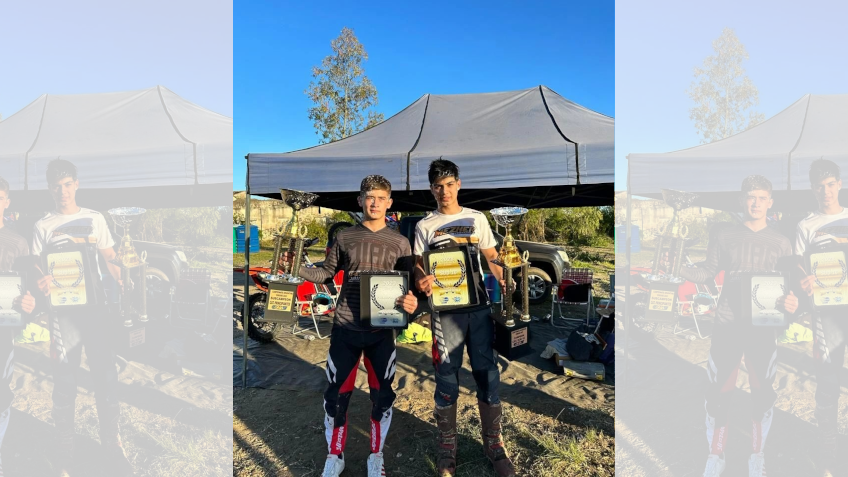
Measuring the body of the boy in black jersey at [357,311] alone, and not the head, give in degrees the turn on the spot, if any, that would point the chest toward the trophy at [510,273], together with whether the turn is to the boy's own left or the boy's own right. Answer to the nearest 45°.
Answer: approximately 90° to the boy's own left

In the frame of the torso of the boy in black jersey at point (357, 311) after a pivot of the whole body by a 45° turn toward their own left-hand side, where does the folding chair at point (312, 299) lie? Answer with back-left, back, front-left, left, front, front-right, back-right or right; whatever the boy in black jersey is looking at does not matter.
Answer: back-left
